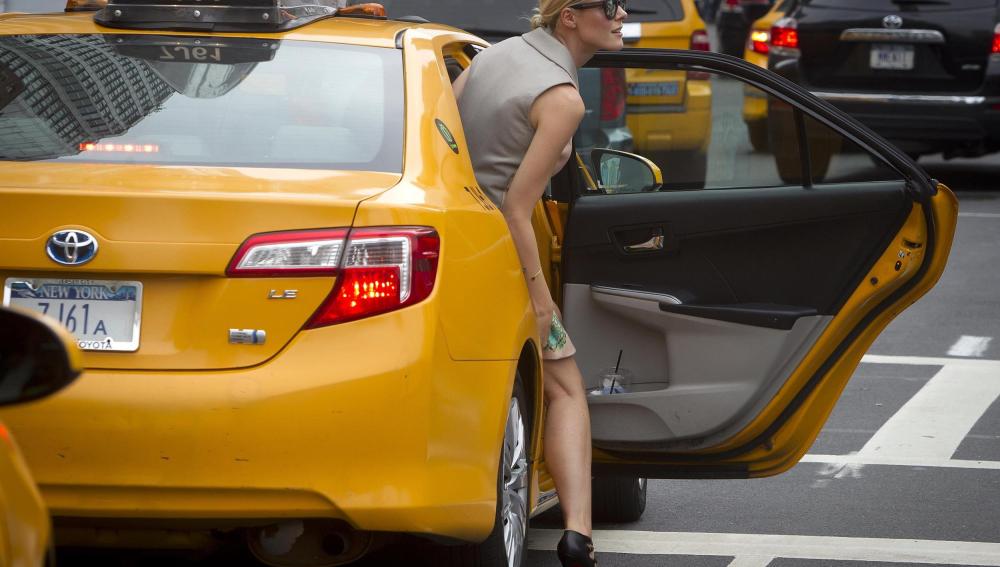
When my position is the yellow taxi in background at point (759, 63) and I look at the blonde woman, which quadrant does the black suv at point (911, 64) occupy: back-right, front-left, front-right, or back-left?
front-left

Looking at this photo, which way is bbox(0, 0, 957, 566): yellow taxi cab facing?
away from the camera

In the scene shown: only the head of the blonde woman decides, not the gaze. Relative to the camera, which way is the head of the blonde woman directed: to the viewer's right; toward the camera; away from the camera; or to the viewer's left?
to the viewer's right

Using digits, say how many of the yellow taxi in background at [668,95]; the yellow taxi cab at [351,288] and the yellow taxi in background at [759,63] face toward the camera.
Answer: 0

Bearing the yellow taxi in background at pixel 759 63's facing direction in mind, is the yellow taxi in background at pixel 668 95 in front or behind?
behind

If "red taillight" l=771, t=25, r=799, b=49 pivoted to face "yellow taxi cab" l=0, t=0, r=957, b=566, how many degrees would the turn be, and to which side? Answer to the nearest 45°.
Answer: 0° — it already faces it

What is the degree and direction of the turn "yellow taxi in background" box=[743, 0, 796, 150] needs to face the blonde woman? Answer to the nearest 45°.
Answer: approximately 180°

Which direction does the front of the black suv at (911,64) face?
away from the camera

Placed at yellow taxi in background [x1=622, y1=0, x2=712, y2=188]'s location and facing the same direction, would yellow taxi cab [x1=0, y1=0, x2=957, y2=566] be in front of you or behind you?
behind

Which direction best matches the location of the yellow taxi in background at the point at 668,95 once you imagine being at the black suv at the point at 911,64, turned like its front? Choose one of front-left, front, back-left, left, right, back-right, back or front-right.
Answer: back-left

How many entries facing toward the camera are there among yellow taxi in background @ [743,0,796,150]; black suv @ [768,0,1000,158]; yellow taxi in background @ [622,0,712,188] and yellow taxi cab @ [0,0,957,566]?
0

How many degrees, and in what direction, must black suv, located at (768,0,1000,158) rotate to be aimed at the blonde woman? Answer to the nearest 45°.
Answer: approximately 180°

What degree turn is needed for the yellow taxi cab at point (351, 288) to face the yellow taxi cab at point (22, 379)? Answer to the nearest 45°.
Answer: approximately 180°

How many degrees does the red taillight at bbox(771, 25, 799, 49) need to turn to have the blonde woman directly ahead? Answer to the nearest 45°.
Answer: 0° — it already faces them

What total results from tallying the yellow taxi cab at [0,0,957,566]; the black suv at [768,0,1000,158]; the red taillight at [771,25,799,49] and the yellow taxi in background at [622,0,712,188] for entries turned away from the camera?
3

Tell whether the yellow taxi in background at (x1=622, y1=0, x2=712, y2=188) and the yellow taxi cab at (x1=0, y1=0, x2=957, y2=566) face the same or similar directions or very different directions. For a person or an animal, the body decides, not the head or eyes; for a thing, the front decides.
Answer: same or similar directions

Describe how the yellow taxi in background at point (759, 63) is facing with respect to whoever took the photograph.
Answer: facing away from the viewer

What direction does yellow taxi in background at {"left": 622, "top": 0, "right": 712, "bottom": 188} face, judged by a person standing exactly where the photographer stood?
facing away from the viewer
